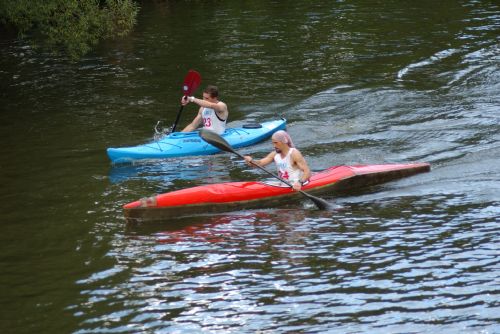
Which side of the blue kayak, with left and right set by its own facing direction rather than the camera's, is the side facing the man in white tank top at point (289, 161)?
left

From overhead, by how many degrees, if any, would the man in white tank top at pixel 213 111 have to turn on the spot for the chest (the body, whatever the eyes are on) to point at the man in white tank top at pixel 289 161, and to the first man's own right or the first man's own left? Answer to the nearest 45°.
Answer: approximately 45° to the first man's own left

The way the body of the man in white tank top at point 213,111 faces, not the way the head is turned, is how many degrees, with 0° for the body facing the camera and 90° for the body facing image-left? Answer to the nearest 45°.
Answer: approximately 45°

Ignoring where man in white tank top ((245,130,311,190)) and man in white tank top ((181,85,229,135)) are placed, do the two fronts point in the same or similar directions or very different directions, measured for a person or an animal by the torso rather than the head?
same or similar directions

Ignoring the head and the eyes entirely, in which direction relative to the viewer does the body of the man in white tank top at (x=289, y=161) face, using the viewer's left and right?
facing the viewer and to the left of the viewer

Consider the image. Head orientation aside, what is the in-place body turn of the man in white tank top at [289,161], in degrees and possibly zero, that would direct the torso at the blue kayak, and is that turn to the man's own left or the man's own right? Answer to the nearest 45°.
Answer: approximately 90° to the man's own right

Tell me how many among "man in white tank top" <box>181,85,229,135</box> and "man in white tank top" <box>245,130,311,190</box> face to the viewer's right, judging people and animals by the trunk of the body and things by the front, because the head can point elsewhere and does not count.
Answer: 0

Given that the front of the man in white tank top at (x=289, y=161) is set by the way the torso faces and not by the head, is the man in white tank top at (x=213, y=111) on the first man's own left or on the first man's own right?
on the first man's own right
